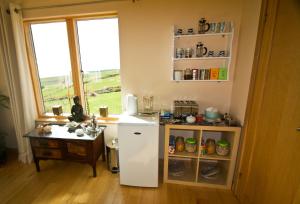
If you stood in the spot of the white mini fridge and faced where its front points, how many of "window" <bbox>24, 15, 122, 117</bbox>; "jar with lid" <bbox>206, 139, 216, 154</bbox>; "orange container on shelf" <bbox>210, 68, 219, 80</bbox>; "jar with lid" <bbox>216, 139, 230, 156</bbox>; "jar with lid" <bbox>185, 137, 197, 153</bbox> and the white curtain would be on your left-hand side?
4

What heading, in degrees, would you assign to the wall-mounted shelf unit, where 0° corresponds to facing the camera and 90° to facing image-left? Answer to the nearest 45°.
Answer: approximately 0°

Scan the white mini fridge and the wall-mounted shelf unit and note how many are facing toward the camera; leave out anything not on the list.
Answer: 2

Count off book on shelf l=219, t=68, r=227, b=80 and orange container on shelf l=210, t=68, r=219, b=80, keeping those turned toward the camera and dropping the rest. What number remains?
2

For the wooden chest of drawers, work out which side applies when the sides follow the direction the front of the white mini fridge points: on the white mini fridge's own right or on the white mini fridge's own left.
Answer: on the white mini fridge's own right
